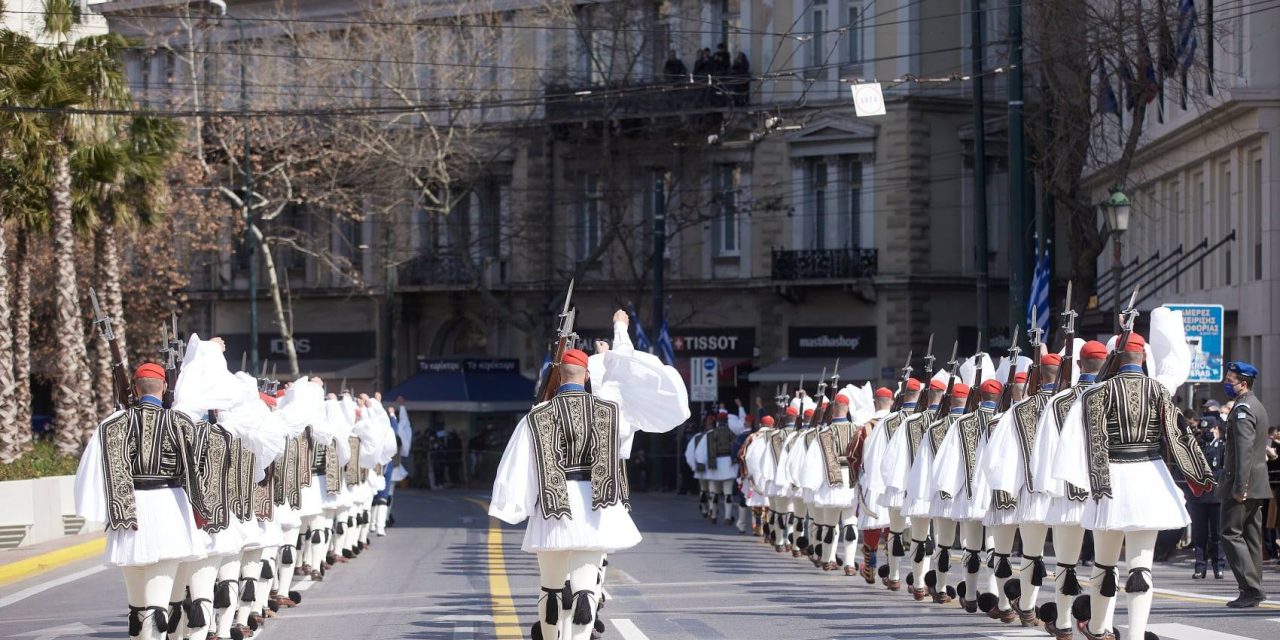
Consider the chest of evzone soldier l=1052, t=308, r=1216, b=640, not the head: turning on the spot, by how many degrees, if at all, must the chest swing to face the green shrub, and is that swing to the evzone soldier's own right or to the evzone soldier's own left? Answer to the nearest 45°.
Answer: approximately 45° to the evzone soldier's own left

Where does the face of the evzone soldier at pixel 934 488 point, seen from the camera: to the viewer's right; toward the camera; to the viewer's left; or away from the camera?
away from the camera

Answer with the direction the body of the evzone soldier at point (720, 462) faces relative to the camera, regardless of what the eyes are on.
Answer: away from the camera

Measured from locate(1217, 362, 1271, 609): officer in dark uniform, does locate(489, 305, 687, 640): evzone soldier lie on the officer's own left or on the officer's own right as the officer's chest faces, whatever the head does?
on the officer's own left

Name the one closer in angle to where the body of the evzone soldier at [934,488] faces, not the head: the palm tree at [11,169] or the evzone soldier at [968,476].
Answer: the palm tree

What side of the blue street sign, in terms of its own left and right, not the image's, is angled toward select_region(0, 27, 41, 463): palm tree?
right

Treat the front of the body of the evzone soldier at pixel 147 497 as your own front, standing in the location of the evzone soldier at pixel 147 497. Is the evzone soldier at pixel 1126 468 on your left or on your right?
on your right

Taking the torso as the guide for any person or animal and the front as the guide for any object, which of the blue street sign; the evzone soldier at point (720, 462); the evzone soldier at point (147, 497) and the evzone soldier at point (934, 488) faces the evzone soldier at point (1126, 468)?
the blue street sign

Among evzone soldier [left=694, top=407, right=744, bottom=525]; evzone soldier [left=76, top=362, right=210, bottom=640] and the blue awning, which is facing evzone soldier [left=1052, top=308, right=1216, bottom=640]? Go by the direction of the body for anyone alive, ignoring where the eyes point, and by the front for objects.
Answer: the blue awning

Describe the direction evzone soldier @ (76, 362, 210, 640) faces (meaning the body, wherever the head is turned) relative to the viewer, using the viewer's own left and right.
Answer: facing away from the viewer
